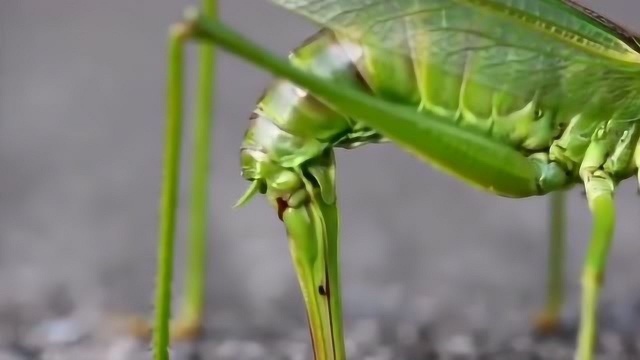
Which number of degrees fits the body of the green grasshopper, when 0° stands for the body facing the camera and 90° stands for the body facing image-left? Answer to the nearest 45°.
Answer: approximately 270°
